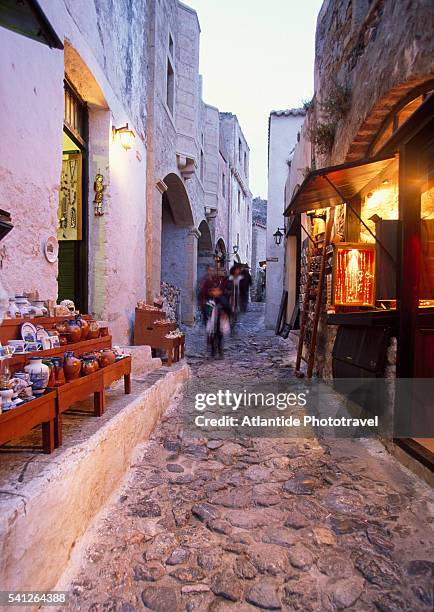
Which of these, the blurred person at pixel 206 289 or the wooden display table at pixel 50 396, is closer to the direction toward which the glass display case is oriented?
the wooden display table

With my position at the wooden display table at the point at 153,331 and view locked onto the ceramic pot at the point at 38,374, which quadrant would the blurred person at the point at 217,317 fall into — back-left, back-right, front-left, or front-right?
back-left

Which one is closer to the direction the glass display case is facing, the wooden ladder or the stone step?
the stone step

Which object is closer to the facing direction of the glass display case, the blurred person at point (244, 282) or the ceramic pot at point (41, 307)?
the ceramic pot
